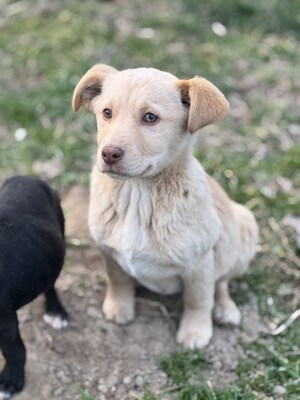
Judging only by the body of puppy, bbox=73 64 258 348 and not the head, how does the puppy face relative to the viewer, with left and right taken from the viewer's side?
facing the viewer and to the left of the viewer

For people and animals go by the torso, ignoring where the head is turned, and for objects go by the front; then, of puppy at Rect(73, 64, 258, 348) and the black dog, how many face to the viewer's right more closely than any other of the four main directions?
0
